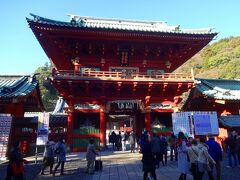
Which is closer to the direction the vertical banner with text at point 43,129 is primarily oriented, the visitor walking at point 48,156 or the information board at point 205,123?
the visitor walking

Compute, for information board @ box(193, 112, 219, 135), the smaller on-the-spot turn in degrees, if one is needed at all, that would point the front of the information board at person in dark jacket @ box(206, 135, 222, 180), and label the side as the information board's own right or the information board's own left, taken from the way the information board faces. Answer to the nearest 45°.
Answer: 0° — it already faces them

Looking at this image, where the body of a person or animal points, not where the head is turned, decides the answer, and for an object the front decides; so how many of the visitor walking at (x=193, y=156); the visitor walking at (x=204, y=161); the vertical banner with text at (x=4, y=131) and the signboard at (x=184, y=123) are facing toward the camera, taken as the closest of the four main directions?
2

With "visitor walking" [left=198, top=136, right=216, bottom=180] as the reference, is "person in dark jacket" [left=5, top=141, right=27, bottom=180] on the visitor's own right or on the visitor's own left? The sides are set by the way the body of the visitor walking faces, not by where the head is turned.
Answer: on the visitor's own left

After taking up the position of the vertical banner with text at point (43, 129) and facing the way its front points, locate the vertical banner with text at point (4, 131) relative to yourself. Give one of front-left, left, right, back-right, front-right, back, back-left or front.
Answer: back-right

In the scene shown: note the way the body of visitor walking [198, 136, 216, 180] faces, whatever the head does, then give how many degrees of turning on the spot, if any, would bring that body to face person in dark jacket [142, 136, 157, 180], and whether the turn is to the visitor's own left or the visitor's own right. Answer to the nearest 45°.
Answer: approximately 90° to the visitor's own left

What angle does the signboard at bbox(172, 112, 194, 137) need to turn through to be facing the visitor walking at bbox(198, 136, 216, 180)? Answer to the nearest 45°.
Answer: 0° — it already faces them

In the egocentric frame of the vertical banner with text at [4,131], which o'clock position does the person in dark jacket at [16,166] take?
The person in dark jacket is roughly at 12 o'clock from the vertical banner with text.

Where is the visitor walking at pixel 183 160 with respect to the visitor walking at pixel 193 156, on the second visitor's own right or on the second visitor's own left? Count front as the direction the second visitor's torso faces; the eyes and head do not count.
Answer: on the second visitor's own left

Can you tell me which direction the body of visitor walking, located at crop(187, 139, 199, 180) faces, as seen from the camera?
away from the camera
